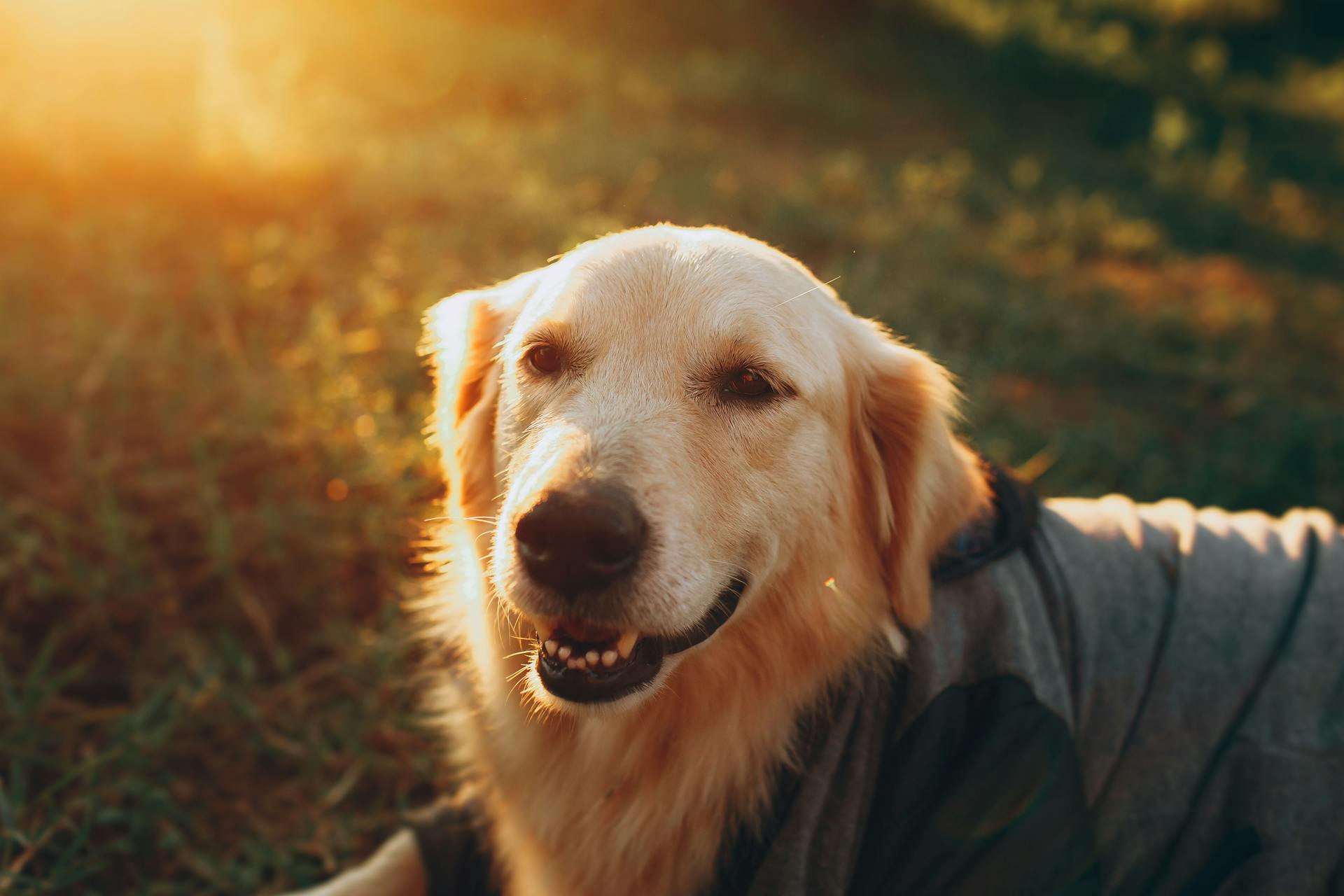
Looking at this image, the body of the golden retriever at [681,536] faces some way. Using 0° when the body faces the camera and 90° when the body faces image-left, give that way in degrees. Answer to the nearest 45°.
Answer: approximately 45°
